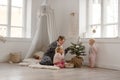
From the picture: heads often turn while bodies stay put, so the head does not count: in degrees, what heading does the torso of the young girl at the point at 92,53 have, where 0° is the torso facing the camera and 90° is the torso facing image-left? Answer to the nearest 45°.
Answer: approximately 90°

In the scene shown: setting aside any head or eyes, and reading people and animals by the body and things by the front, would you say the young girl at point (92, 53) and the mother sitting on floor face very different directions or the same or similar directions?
very different directions

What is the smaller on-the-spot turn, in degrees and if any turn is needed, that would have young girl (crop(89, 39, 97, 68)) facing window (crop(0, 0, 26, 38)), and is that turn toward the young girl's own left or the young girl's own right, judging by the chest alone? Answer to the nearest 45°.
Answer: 0° — they already face it

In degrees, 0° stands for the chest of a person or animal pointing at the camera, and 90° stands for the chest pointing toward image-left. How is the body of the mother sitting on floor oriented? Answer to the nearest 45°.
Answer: approximately 270°

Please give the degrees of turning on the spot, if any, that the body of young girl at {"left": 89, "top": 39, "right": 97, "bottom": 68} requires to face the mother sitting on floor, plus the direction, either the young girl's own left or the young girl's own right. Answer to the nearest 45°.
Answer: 0° — they already face them

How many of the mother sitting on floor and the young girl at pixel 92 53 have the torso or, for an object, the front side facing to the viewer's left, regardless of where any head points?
1
